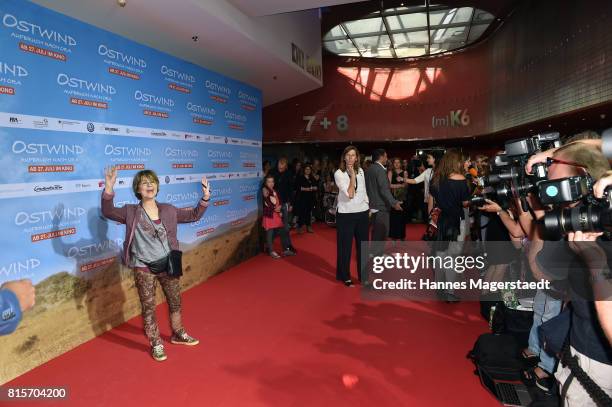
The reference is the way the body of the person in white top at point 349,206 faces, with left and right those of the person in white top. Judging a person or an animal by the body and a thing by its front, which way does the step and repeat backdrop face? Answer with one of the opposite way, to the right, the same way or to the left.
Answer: to the left

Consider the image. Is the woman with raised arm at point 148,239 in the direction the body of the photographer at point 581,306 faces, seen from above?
yes

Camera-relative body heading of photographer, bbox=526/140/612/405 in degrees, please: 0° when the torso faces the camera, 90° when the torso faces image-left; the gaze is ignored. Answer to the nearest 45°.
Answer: approximately 90°

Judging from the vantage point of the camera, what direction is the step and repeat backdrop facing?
facing the viewer and to the right of the viewer

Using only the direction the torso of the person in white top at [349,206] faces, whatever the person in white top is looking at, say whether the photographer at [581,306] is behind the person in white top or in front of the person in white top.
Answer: in front

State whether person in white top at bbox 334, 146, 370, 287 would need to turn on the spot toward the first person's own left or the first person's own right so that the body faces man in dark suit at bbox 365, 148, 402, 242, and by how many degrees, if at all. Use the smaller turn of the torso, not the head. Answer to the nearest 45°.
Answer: approximately 135° to the first person's own left

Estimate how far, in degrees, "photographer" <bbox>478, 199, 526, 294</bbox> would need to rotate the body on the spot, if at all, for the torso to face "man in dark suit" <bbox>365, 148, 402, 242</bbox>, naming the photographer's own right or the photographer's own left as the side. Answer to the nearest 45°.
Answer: approximately 45° to the photographer's own right

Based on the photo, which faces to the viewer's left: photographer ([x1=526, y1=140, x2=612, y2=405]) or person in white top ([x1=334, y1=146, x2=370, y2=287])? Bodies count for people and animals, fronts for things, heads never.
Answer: the photographer

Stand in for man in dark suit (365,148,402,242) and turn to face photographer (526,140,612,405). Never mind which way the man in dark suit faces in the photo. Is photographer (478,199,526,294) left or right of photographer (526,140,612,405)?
left

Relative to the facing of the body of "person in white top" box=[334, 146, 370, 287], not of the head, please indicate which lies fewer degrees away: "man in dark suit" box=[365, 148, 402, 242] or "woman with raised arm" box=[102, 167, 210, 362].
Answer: the woman with raised arm

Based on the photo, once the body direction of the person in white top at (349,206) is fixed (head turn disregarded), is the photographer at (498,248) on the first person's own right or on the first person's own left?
on the first person's own left

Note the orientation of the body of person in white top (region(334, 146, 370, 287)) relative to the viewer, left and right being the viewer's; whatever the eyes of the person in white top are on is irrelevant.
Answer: facing the viewer

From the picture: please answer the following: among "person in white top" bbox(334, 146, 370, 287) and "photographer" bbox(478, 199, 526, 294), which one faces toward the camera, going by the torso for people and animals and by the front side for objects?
the person in white top

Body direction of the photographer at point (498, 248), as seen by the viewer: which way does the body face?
to the viewer's left

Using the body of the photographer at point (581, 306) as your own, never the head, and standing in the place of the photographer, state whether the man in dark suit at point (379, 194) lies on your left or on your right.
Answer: on your right
